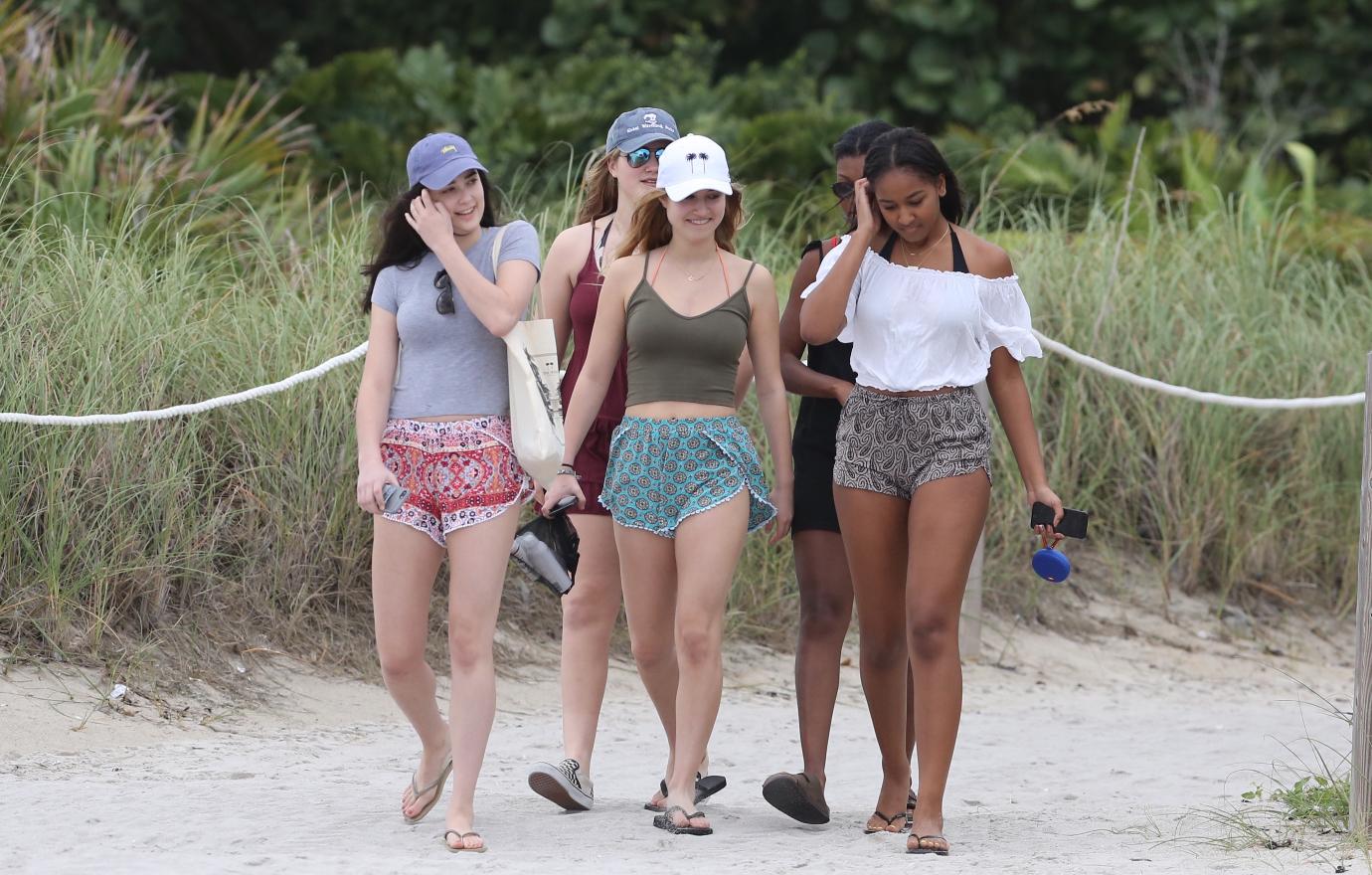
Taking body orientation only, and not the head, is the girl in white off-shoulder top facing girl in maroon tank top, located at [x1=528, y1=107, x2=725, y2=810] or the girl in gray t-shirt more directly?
the girl in gray t-shirt

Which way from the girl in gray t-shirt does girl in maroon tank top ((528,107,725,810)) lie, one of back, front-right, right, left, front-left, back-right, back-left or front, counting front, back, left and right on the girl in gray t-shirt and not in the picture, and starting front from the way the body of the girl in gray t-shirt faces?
back-left

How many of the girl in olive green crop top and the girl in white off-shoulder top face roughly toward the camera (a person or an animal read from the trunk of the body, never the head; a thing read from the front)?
2

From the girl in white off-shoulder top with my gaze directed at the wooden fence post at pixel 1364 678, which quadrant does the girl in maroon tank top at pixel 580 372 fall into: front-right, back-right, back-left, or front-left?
back-left

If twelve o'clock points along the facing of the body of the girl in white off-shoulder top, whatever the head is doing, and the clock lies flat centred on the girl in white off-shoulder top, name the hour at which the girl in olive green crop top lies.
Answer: The girl in olive green crop top is roughly at 3 o'clock from the girl in white off-shoulder top.
